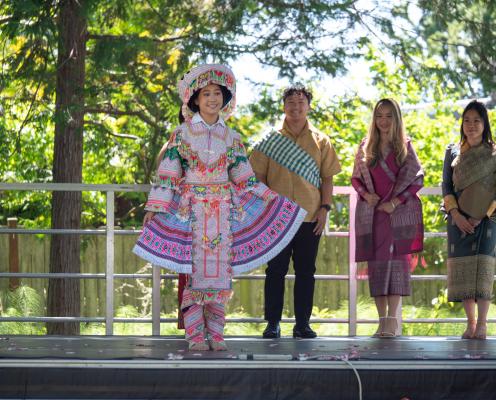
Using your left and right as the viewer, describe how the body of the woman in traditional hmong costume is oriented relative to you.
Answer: facing the viewer

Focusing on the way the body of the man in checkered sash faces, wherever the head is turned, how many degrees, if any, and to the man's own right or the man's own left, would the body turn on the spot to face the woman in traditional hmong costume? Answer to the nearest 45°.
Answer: approximately 45° to the man's own right

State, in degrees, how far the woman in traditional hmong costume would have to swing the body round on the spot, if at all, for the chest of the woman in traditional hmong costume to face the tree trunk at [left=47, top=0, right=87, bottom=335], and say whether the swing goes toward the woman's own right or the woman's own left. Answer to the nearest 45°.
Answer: approximately 180°

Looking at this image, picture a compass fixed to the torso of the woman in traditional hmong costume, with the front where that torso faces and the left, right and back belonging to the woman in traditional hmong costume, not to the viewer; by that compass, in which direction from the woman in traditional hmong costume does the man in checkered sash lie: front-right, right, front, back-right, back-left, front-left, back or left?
back-left

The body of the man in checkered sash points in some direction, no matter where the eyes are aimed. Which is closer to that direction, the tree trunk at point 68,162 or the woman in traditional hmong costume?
the woman in traditional hmong costume

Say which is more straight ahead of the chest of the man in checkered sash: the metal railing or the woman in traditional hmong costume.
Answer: the woman in traditional hmong costume

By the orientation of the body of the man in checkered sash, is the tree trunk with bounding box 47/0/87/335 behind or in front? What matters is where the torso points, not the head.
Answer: behind

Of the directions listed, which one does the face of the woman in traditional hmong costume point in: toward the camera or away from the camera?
toward the camera

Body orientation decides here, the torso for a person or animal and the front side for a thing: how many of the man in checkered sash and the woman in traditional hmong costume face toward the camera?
2

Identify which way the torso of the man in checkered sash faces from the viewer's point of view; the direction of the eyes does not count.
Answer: toward the camera

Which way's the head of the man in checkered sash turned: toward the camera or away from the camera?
toward the camera

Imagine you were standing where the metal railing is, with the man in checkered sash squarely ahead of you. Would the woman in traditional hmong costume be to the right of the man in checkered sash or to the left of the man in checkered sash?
right

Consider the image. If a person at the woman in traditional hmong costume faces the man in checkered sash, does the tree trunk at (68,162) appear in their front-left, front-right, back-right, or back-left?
front-left
